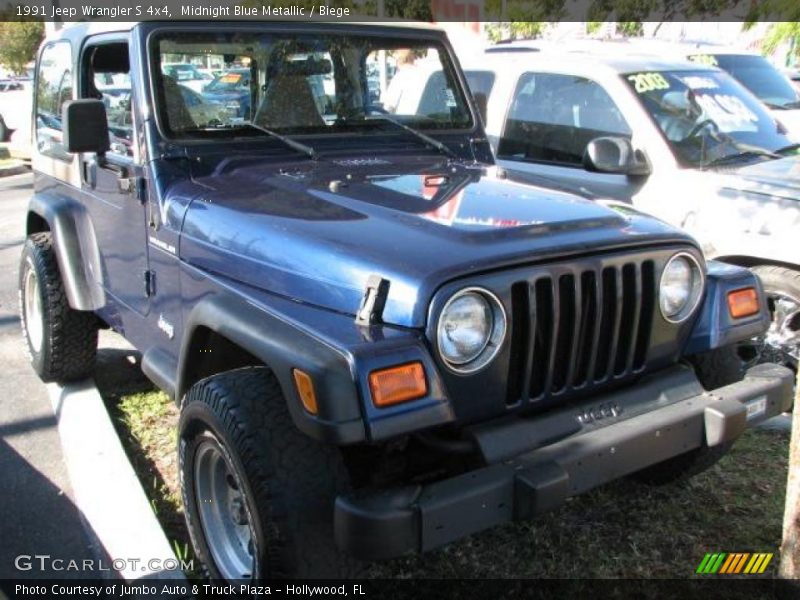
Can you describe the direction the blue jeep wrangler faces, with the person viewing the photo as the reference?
facing the viewer and to the right of the viewer

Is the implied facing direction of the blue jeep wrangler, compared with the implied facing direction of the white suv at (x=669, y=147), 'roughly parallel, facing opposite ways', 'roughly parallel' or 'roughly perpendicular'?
roughly parallel

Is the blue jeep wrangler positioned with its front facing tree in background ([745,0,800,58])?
no

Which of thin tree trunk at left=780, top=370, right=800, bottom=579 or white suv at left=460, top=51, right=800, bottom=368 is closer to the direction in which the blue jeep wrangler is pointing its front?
the thin tree trunk

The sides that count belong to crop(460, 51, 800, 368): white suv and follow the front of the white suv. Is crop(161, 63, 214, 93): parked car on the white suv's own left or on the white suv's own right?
on the white suv's own left

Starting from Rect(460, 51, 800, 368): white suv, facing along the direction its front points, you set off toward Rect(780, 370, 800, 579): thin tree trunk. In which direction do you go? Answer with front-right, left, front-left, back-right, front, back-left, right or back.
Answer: front-right

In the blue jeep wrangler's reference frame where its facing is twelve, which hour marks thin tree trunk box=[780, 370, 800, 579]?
The thin tree trunk is roughly at 11 o'clock from the blue jeep wrangler.

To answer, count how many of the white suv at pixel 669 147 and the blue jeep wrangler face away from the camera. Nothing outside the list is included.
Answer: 0

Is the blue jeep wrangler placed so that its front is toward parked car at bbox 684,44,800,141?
no
